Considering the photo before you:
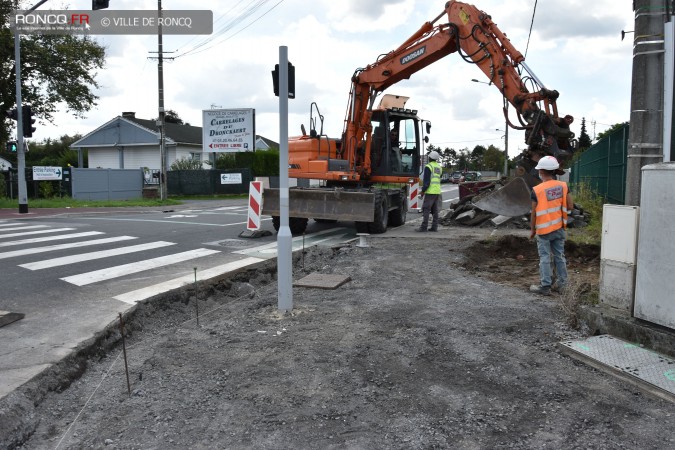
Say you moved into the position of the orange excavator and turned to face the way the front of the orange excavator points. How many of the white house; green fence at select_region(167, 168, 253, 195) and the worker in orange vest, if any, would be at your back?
2

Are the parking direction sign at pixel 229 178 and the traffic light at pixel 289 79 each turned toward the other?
yes

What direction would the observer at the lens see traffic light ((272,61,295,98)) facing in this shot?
facing away from the viewer

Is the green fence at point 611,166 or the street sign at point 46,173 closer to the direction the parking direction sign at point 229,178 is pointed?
the green fence

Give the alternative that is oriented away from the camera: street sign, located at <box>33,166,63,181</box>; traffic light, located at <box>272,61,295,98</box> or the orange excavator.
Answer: the traffic light

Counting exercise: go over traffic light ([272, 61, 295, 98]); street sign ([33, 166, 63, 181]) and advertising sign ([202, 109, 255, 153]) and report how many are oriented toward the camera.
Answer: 2

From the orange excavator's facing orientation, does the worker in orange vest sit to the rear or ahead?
ahead

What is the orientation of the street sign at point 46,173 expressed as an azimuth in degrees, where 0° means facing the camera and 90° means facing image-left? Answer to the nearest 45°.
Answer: approximately 0°

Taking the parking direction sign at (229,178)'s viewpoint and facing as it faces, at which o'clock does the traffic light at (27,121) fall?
The traffic light is roughly at 1 o'clock from the parking direction sign.

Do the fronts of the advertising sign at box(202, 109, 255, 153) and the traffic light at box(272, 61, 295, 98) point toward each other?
yes

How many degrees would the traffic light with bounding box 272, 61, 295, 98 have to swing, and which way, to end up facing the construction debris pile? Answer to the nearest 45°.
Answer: approximately 45° to its right

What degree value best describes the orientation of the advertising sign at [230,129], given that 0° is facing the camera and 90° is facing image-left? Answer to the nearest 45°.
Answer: approximately 0°

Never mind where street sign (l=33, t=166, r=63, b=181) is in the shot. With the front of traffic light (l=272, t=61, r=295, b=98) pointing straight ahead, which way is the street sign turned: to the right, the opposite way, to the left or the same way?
the opposite way
